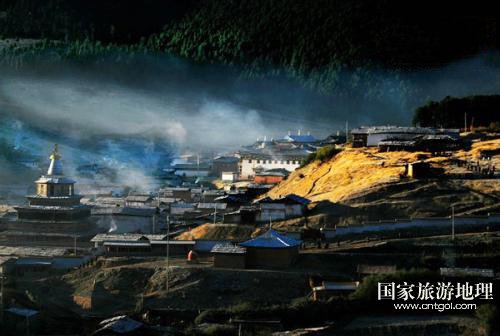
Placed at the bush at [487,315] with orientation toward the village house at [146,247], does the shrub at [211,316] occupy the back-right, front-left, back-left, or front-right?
front-left

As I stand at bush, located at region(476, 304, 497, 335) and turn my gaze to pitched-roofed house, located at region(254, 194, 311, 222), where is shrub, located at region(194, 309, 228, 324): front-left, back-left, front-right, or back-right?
front-left

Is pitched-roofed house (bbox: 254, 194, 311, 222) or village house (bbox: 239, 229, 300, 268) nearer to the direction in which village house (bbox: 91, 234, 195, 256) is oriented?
the village house

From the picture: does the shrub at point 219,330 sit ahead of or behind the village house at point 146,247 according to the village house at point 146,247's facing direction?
ahead

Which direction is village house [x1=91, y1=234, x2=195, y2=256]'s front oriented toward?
toward the camera

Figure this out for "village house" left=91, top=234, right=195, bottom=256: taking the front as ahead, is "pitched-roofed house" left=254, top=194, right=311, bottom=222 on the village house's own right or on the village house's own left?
on the village house's own left

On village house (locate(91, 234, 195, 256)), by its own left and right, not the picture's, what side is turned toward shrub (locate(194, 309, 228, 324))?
front

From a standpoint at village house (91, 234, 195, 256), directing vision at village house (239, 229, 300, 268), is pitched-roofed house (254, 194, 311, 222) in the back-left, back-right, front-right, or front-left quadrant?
front-left

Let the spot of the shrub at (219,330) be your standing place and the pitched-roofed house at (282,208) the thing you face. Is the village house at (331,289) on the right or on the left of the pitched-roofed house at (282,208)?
right

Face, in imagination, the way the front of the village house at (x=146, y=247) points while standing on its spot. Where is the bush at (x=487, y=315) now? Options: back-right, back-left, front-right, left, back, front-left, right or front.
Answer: front-left

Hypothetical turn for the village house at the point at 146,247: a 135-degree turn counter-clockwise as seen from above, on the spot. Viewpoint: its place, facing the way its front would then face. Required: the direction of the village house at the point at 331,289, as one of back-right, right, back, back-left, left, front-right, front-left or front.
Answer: right

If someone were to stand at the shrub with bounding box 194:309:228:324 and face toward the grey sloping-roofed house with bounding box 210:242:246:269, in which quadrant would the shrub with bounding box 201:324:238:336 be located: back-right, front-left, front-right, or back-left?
back-right
